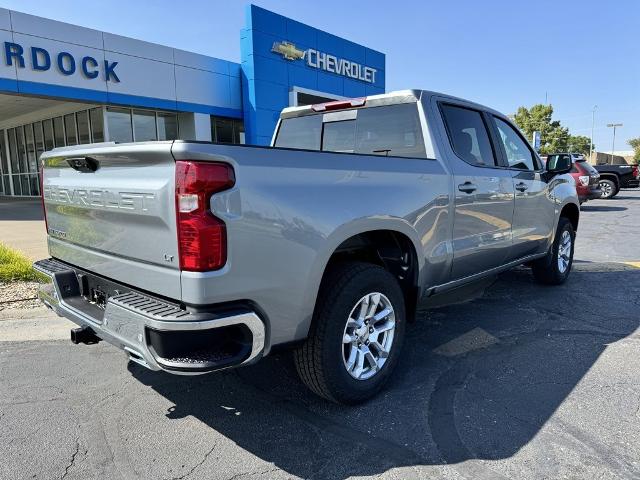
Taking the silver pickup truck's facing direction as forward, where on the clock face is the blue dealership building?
The blue dealership building is roughly at 10 o'clock from the silver pickup truck.

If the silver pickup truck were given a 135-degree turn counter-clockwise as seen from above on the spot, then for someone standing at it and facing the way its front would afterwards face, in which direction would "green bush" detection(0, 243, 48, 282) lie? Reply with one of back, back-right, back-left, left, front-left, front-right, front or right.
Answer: front-right

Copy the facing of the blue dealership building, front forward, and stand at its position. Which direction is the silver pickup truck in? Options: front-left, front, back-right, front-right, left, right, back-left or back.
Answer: front-right

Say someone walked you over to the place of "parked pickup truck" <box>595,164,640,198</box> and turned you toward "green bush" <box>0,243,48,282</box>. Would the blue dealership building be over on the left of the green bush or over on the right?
right

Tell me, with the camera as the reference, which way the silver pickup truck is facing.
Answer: facing away from the viewer and to the right of the viewer

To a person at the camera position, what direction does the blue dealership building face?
facing the viewer and to the right of the viewer

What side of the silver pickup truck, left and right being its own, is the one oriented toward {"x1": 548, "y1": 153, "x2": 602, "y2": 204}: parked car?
front

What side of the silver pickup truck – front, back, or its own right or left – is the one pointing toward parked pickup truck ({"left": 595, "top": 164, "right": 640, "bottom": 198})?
front

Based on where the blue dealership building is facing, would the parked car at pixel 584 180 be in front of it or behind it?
in front

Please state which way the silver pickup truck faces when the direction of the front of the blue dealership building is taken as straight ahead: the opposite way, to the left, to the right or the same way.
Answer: to the left

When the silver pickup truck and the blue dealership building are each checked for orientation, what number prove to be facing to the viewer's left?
0
